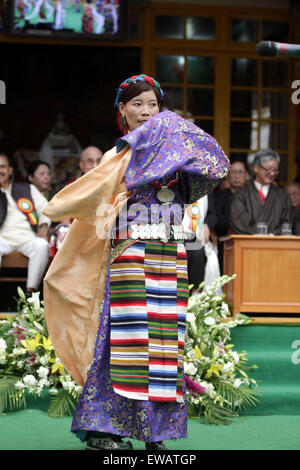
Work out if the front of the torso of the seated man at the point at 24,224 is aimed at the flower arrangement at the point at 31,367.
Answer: yes

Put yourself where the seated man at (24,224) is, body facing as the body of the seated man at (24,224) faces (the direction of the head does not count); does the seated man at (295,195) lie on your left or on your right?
on your left

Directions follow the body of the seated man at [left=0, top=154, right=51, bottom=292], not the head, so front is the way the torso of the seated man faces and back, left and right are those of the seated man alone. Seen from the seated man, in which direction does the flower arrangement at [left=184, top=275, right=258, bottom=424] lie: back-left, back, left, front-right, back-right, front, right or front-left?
front-left

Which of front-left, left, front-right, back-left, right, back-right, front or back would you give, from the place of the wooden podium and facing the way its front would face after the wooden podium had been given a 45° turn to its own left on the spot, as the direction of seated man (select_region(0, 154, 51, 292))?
back-right

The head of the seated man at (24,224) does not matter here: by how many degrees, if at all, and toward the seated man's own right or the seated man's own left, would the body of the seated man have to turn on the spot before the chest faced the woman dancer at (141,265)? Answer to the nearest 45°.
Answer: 0° — they already face them

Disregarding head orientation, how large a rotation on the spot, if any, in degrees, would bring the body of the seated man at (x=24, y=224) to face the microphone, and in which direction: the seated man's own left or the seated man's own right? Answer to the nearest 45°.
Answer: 0° — they already face it

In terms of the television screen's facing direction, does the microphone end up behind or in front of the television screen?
in front

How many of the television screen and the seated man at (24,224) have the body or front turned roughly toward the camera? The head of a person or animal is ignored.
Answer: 2

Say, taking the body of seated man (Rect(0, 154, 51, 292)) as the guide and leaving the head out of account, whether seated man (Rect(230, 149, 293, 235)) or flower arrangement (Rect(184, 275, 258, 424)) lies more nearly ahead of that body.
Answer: the flower arrangement

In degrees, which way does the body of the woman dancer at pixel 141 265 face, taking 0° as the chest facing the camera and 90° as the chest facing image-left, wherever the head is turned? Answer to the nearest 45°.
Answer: approximately 315°

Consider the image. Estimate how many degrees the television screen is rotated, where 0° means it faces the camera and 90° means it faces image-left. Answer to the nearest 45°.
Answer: approximately 0°
